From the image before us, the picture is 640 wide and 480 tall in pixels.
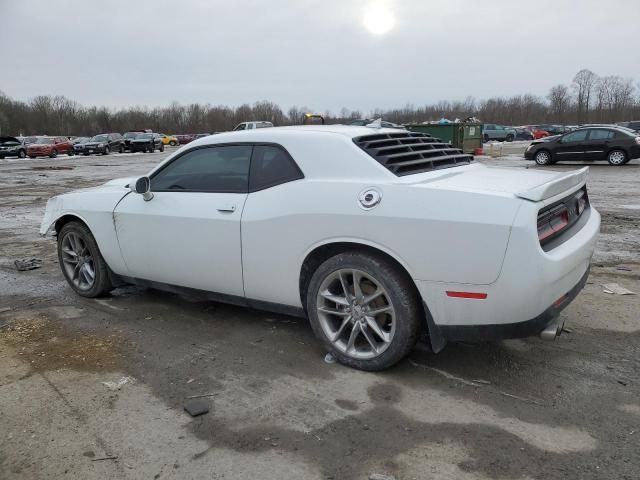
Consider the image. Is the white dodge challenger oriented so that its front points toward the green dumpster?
no

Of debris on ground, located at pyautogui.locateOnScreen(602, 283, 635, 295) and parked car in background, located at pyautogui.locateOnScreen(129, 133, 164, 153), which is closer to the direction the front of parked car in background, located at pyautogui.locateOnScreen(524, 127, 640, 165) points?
the parked car in background

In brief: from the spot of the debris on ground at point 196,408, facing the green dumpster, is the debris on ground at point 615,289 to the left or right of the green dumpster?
right

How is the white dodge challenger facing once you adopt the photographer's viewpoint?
facing away from the viewer and to the left of the viewer

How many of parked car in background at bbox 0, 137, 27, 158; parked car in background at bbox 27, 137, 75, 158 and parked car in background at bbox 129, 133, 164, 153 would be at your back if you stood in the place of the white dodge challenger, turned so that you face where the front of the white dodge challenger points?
0

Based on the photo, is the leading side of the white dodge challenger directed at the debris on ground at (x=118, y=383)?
no

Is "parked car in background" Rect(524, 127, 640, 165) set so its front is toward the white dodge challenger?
no

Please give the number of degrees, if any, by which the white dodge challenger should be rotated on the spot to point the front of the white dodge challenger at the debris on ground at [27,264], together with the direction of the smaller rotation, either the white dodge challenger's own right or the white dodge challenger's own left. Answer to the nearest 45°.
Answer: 0° — it already faces it

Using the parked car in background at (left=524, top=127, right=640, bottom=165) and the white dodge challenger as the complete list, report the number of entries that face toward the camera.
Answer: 0

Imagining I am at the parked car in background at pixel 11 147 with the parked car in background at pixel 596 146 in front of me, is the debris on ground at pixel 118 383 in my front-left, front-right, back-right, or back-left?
front-right

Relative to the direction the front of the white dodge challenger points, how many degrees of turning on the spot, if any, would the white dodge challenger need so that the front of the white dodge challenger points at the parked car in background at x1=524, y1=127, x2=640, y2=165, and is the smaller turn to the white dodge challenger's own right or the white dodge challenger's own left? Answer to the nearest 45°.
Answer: approximately 90° to the white dodge challenger's own right

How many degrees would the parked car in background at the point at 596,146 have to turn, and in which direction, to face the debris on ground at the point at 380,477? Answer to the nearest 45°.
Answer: approximately 90° to its left

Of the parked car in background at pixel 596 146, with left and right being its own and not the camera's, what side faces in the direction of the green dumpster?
front

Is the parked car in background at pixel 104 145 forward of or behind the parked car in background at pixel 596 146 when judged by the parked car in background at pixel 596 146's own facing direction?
forward

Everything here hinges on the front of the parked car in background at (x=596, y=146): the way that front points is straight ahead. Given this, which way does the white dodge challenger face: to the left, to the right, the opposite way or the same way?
the same way

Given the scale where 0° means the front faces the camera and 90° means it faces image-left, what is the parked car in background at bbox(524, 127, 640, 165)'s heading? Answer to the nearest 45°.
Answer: approximately 90°
